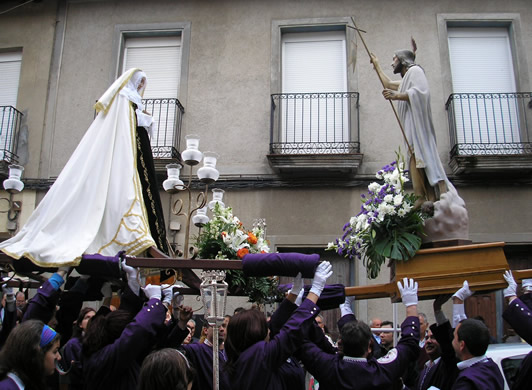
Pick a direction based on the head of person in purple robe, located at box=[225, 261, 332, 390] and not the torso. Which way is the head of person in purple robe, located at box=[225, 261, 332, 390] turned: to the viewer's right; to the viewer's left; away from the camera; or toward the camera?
away from the camera

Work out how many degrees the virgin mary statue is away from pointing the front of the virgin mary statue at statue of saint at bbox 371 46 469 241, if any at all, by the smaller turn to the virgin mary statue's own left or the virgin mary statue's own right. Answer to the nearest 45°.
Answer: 0° — it already faces it

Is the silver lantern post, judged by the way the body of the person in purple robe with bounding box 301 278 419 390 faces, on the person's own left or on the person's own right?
on the person's own left

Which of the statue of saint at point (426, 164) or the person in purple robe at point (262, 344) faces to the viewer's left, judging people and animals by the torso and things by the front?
the statue of saint

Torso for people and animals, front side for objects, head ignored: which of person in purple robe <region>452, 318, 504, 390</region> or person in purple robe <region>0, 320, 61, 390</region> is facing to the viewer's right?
person in purple robe <region>0, 320, 61, 390</region>

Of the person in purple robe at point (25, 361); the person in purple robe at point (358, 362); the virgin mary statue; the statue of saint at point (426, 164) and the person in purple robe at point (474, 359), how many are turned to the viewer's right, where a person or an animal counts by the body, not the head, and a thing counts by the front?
2

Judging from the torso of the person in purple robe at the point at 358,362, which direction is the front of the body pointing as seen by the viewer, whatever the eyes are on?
away from the camera

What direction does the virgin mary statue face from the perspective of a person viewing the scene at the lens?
facing to the right of the viewer
